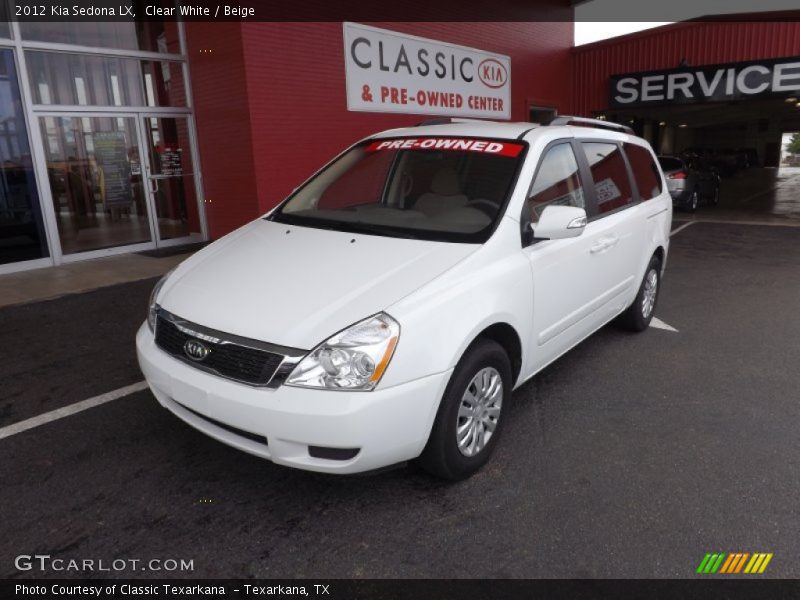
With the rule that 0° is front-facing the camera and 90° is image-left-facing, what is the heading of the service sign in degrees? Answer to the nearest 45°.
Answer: approximately 45°

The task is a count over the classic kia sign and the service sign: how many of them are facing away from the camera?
0

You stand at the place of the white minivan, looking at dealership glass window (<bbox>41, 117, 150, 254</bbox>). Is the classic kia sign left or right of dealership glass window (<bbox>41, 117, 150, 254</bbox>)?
right

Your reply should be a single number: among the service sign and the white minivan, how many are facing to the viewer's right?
0

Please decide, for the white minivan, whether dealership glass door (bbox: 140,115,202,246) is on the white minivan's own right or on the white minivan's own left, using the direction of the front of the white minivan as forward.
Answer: on the white minivan's own right

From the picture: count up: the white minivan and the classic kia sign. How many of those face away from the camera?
0

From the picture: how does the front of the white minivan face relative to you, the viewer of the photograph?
facing the viewer and to the left of the viewer

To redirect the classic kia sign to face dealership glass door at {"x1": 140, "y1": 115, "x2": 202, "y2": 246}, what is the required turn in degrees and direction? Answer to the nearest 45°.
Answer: approximately 90° to its right

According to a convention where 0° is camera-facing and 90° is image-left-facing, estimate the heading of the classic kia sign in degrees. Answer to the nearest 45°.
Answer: approximately 315°

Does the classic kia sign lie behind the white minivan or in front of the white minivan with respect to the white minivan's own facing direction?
behind

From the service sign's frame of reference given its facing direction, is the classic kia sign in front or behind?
in front
